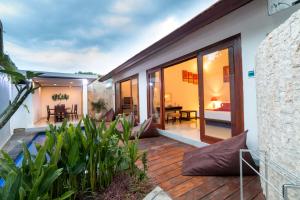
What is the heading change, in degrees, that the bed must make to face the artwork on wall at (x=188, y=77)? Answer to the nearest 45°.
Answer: approximately 90° to its right

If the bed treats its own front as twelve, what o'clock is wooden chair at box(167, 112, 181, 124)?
The wooden chair is roughly at 2 o'clock from the bed.

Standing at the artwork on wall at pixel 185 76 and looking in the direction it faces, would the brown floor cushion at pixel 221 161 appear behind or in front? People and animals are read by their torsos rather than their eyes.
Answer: in front

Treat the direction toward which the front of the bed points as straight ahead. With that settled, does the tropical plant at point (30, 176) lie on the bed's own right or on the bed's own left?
on the bed's own left

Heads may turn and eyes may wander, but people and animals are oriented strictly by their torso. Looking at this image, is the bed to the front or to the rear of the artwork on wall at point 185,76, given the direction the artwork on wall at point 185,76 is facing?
to the front

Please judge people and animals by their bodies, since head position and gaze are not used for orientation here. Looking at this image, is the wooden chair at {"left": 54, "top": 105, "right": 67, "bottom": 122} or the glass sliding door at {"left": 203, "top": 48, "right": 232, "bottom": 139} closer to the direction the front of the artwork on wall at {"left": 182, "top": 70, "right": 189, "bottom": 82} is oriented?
the glass sliding door

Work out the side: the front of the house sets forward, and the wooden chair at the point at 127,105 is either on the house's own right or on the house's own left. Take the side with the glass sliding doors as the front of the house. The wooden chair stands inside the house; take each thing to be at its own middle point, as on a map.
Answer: on the house's own right

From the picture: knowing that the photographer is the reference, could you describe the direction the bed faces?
facing to the left of the viewer

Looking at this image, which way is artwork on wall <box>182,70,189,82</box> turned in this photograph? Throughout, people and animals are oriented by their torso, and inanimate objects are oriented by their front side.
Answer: toward the camera

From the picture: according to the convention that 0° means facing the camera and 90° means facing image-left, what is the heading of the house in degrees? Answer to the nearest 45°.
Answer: approximately 45°

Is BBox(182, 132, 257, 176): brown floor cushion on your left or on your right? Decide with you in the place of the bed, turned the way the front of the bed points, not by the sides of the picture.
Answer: on your left
